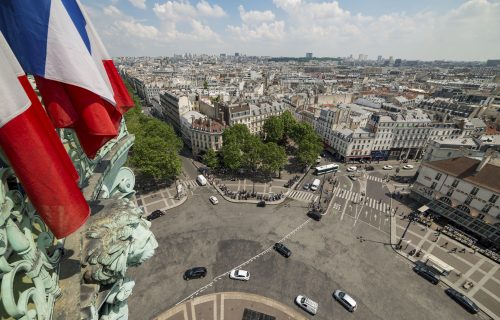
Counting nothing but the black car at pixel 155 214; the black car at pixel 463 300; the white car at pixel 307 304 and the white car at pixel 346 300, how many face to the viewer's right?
0

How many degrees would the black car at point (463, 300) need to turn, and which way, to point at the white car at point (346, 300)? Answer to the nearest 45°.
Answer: approximately 90° to its left

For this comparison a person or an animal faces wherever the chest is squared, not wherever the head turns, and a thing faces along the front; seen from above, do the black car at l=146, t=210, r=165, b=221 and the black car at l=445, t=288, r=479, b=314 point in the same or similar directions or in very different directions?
very different directions

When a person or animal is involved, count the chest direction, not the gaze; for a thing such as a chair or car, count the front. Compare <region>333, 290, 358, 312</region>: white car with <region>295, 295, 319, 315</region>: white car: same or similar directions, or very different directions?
same or similar directions

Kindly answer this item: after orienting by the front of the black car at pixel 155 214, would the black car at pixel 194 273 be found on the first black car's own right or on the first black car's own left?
on the first black car's own left

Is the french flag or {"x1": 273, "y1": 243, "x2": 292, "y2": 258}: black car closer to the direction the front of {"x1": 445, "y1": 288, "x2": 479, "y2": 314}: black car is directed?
the black car

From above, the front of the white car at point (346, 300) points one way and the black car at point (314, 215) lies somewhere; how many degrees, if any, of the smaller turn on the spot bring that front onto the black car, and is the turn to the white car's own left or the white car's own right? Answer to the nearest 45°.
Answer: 0° — it already faces it

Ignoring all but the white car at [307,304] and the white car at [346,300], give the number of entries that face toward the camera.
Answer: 0

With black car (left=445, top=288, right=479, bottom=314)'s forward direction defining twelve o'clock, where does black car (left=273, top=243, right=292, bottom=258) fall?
black car (left=273, top=243, right=292, bottom=258) is roughly at 11 o'clock from black car (left=445, top=288, right=479, bottom=314).

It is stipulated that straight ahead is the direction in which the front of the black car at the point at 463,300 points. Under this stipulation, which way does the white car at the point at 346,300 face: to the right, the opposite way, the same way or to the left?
the same way

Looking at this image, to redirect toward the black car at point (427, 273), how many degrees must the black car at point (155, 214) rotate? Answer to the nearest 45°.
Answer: approximately 90° to its left

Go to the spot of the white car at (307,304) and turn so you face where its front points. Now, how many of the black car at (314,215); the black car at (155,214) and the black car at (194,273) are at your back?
0

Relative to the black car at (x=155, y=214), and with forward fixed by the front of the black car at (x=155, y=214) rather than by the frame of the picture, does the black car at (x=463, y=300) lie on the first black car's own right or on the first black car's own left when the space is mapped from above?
on the first black car's own left
